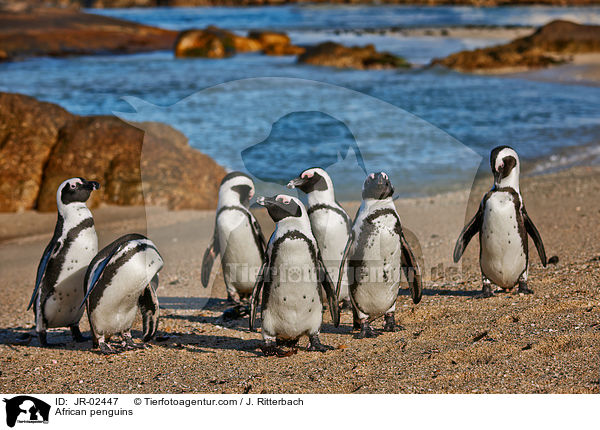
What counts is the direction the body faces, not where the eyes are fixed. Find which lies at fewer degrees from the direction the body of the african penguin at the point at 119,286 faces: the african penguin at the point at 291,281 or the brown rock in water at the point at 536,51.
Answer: the african penguin

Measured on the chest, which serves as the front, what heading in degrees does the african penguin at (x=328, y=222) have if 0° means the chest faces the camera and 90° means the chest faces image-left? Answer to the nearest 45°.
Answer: approximately 45°

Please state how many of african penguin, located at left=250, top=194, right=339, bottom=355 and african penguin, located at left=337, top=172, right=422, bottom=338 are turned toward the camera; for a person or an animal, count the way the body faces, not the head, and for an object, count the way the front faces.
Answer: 2

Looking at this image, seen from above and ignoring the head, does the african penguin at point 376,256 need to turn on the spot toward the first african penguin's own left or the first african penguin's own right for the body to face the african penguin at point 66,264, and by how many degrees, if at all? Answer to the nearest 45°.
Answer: approximately 90° to the first african penguin's own right

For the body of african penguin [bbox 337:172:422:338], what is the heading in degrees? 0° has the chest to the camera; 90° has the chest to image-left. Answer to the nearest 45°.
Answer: approximately 0°
